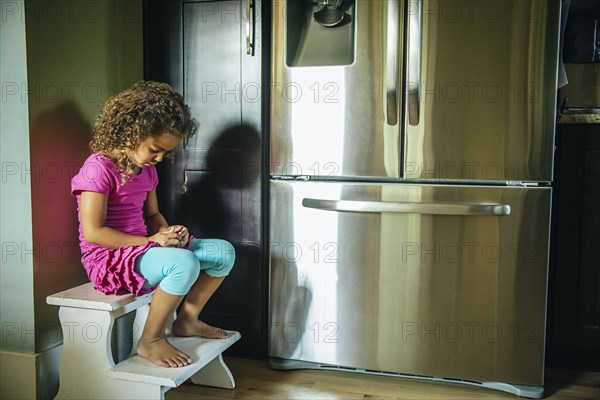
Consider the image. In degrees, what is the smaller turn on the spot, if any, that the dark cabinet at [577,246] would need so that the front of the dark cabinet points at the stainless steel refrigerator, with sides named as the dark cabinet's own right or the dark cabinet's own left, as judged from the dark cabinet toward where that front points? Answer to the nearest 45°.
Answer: approximately 45° to the dark cabinet's own right

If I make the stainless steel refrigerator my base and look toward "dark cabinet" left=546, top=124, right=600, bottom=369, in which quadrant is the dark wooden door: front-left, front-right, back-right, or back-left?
back-left

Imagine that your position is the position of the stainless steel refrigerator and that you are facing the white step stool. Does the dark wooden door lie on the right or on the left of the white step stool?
right

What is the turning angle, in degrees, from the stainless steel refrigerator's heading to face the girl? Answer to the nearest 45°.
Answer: approximately 90° to its right

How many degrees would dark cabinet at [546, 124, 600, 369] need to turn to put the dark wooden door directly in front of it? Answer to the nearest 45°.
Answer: approximately 90° to its right

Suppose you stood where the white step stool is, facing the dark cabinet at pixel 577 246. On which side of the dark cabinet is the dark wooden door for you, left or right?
left

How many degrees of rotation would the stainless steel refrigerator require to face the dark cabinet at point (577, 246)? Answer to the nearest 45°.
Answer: approximately 135° to its left

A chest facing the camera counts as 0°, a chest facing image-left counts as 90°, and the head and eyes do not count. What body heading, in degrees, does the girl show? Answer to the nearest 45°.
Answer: approximately 315°

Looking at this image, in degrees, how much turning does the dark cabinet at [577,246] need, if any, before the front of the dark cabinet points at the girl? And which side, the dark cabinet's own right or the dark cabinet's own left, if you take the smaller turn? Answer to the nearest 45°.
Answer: approximately 45° to the dark cabinet's own right

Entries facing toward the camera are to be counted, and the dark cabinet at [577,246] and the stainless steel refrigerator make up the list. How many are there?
2
